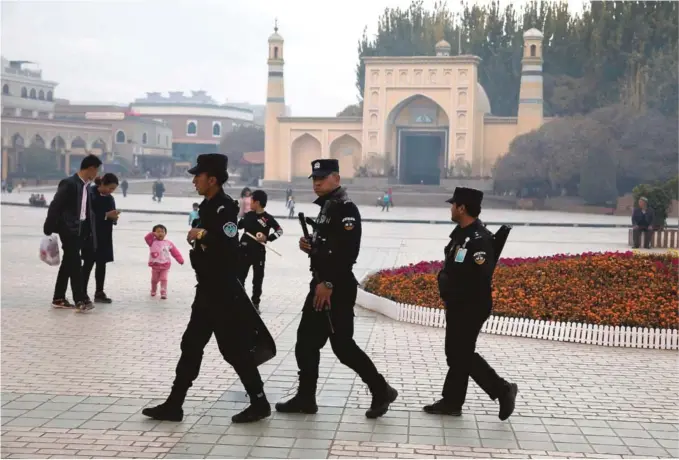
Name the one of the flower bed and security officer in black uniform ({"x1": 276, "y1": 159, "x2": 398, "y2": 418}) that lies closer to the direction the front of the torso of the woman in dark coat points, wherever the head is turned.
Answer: the flower bed

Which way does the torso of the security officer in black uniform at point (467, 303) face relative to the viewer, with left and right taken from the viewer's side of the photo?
facing to the left of the viewer

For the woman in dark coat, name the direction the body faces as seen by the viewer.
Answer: to the viewer's right

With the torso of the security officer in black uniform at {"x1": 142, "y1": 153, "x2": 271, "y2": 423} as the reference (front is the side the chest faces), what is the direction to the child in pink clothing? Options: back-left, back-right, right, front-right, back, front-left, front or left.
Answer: right

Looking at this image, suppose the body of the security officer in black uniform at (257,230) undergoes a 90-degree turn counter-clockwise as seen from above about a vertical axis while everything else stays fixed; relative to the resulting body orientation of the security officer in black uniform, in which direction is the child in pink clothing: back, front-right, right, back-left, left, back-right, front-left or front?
back

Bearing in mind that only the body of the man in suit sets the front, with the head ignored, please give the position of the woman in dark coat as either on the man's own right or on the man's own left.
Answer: on the man's own left

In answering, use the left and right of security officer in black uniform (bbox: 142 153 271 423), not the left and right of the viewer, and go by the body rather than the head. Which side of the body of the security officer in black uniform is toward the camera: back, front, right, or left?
left

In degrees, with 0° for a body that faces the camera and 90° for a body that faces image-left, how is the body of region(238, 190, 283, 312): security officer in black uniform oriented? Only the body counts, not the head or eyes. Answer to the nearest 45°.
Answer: approximately 45°

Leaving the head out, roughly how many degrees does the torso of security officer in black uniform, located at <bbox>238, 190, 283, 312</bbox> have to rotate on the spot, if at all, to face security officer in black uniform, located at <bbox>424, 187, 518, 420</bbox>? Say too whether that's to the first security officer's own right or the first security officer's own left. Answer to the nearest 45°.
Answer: approximately 45° to the first security officer's own left
